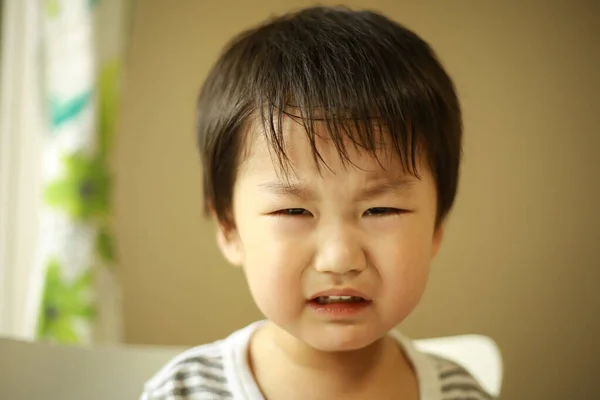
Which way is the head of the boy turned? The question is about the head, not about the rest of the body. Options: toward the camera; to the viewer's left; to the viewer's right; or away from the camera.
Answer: toward the camera

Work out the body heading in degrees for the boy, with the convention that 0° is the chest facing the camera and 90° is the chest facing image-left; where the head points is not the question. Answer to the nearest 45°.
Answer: approximately 0°
